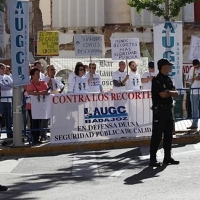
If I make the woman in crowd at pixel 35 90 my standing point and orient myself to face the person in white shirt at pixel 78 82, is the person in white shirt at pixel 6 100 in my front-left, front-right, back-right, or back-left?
back-left

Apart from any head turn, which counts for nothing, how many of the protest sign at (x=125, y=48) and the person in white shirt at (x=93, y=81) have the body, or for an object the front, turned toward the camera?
2

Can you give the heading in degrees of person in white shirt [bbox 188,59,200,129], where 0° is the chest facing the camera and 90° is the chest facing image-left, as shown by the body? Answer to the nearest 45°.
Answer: approximately 45°

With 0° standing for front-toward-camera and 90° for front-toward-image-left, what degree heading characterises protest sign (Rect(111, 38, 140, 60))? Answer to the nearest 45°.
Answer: approximately 0°

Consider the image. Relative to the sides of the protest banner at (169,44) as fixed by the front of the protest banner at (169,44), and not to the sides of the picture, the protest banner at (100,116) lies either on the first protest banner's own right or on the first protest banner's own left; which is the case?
on the first protest banner's own right

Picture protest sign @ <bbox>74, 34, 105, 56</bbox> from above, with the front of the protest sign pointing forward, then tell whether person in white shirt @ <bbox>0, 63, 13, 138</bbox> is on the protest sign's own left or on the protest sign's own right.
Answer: on the protest sign's own right

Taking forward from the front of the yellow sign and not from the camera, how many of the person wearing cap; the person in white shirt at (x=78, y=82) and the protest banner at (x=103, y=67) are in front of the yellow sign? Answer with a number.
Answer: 2

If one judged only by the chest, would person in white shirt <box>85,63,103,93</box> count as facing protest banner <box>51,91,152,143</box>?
yes
